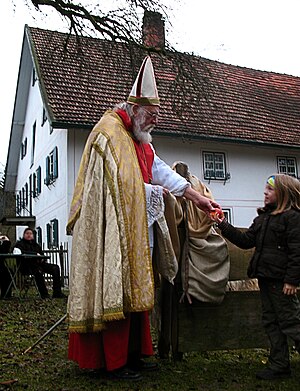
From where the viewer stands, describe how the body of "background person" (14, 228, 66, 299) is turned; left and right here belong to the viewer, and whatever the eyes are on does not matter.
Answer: facing the viewer and to the right of the viewer

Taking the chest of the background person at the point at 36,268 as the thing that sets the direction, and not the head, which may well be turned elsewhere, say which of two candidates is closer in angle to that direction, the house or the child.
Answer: the child

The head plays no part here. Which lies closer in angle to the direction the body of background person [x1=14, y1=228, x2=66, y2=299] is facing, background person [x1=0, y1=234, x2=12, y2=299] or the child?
the child

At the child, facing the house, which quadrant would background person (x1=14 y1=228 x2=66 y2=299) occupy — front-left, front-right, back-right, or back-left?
front-left

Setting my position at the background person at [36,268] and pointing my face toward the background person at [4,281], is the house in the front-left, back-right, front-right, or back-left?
back-right

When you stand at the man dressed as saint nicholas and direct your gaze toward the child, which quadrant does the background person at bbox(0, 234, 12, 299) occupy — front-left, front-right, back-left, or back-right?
back-left

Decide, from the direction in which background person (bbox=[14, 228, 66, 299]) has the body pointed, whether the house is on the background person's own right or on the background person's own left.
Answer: on the background person's own left
